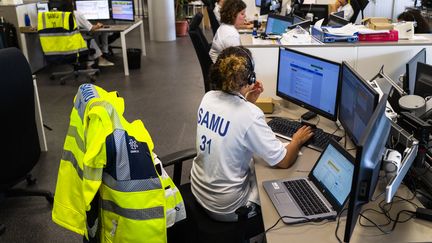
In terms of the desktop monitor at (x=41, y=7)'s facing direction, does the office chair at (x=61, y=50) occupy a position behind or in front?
in front

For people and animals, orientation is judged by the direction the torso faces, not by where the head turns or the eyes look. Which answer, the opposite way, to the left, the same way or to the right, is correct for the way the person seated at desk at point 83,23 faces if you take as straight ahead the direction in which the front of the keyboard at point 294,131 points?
the opposite way

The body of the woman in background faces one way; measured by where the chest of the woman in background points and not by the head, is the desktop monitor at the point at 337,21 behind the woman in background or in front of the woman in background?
in front

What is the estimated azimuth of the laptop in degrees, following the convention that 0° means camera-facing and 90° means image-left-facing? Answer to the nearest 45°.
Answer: approximately 45°

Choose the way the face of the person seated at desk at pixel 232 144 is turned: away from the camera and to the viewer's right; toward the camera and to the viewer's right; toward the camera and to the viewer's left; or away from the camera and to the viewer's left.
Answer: away from the camera and to the viewer's right

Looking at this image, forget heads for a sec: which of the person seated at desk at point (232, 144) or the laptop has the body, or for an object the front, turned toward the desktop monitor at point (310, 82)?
the person seated at desk

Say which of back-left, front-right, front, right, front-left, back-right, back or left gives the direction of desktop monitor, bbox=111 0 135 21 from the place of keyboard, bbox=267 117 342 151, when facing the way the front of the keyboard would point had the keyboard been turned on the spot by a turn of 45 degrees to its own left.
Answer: back-right

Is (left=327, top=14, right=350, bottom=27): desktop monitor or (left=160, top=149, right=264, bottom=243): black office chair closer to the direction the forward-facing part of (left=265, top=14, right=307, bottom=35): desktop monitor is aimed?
the black office chair

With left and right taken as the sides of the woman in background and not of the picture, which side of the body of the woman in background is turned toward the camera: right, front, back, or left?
right

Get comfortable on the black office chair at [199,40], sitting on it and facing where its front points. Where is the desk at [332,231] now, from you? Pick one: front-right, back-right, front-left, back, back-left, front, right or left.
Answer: right
